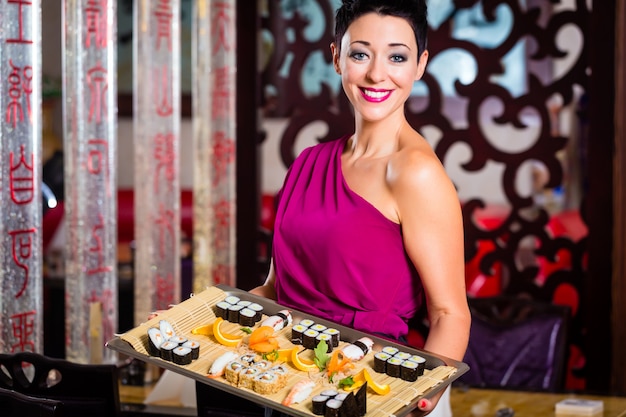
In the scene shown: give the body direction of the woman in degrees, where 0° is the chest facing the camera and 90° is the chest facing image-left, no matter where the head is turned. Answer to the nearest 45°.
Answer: approximately 45°

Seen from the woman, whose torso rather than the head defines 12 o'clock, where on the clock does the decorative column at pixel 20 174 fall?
The decorative column is roughly at 3 o'clock from the woman.
